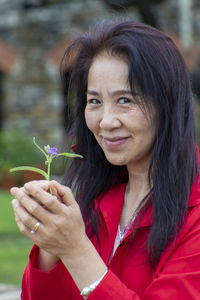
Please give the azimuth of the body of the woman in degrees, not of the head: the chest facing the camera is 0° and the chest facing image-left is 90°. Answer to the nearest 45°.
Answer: approximately 45°
